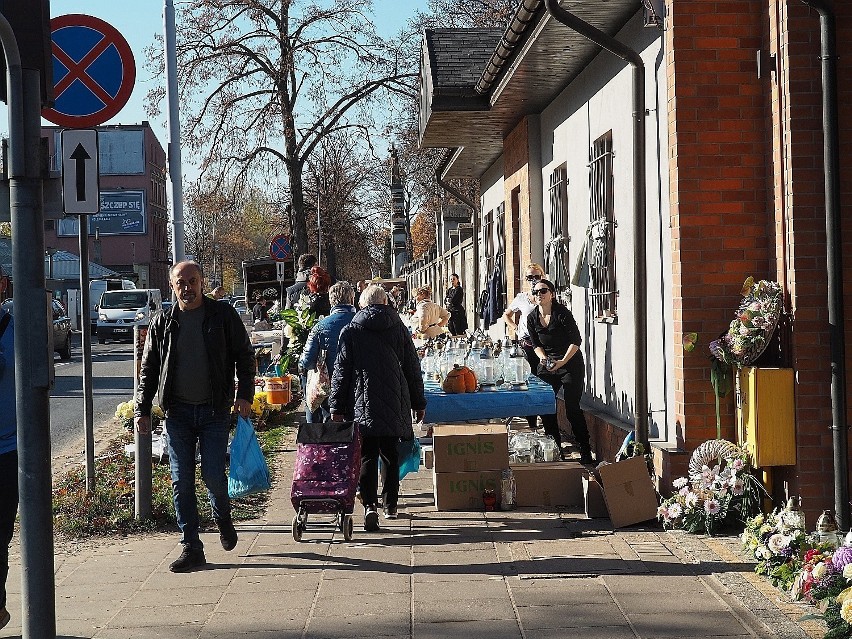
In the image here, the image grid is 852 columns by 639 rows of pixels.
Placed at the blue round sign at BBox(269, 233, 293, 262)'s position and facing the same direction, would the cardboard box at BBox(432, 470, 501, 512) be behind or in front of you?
in front

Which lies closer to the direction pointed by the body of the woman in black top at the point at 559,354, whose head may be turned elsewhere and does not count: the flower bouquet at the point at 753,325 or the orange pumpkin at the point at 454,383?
the orange pumpkin

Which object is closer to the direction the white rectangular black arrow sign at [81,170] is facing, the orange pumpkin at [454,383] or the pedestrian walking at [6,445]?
the pedestrian walking

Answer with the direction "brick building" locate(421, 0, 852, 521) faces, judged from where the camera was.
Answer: facing to the left of the viewer

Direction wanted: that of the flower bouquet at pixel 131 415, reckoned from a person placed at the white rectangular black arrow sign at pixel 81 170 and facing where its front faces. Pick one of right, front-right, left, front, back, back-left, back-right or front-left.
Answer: back

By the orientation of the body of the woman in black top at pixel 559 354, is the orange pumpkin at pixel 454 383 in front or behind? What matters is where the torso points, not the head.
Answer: in front

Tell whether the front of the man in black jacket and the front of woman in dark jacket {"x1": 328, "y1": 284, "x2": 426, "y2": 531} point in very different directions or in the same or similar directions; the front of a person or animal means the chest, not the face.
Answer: very different directions
